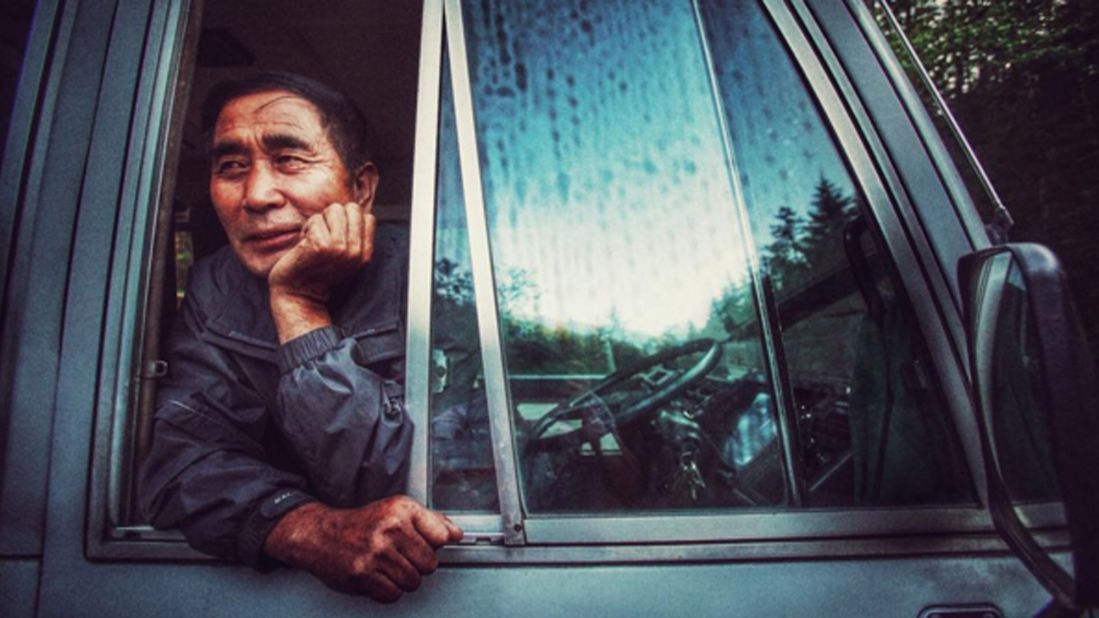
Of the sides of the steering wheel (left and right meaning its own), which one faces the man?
front

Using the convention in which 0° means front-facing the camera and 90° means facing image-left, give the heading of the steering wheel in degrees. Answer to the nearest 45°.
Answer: approximately 90°
